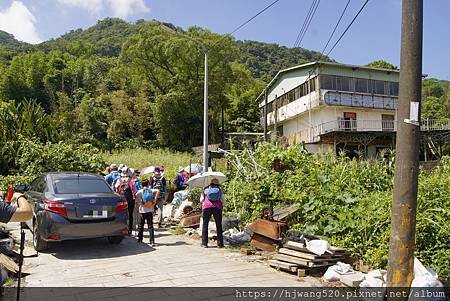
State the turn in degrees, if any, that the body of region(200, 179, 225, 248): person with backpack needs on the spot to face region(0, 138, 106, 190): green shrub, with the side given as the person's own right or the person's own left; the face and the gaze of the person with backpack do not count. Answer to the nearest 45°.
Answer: approximately 45° to the person's own left

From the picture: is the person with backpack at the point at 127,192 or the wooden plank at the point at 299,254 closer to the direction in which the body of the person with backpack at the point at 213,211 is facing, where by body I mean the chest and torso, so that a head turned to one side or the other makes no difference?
the person with backpack

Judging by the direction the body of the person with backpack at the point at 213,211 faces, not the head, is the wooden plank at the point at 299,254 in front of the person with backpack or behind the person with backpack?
behind

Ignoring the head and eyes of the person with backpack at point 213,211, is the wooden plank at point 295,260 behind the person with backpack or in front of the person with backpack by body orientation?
behind

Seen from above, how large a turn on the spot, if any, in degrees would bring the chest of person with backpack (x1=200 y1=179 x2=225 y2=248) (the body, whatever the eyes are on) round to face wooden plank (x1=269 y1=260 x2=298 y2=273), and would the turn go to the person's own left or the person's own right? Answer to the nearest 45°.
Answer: approximately 135° to the person's own right

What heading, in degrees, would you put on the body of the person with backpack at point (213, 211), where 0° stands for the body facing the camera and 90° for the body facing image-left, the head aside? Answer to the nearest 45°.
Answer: approximately 180°

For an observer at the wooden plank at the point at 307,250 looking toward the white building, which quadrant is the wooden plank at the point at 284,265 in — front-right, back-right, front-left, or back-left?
back-left

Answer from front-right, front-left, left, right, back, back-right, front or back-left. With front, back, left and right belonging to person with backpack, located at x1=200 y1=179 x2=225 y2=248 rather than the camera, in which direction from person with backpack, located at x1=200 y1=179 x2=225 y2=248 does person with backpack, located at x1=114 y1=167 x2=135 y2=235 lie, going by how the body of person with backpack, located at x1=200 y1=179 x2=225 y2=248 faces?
front-left

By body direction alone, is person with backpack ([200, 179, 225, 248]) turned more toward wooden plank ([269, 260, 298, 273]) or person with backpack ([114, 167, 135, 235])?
the person with backpack

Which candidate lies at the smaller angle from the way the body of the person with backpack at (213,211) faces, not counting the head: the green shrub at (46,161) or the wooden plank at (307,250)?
the green shrub

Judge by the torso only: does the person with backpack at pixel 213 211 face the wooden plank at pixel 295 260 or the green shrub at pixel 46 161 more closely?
the green shrub

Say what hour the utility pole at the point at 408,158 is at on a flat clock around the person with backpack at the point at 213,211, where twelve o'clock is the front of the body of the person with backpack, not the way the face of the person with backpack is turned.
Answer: The utility pole is roughly at 5 o'clock from the person with backpack.

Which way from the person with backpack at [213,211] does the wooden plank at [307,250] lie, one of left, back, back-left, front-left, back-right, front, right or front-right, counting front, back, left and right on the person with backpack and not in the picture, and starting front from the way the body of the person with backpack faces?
back-right

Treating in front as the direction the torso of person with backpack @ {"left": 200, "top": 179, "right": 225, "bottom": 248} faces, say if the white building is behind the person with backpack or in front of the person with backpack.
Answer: in front
